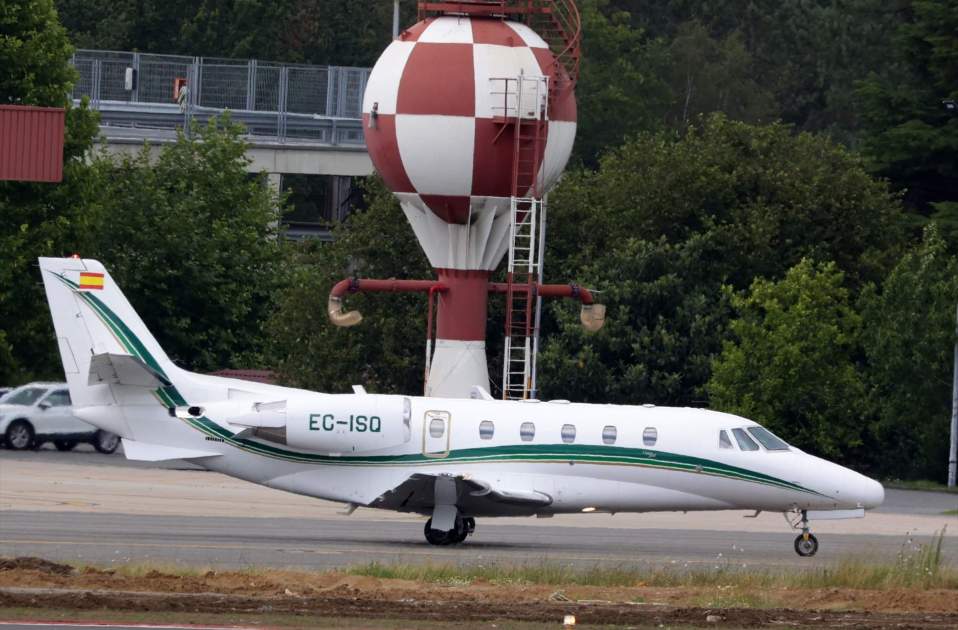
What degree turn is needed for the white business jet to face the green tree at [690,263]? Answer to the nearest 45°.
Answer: approximately 90° to its left

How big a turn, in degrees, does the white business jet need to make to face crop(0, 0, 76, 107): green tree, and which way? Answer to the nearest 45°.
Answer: approximately 135° to its left

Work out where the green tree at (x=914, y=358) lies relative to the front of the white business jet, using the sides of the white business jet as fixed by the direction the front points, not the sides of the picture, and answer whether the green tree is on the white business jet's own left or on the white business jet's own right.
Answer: on the white business jet's own left

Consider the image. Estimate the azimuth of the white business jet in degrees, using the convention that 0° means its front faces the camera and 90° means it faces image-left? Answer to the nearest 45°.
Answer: approximately 270°

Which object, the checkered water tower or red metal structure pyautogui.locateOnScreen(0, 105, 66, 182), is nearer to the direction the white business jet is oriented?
the checkered water tower

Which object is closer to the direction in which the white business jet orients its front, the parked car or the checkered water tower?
the checkered water tower

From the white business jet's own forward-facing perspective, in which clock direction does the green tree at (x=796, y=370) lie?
The green tree is roughly at 10 o'clock from the white business jet.

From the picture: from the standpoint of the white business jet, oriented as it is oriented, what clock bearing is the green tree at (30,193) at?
The green tree is roughly at 8 o'clock from the white business jet.

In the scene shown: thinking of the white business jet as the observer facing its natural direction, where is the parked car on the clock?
The parked car is roughly at 8 o'clock from the white business jet.

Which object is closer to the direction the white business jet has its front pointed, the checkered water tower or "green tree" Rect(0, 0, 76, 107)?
the checkered water tower
